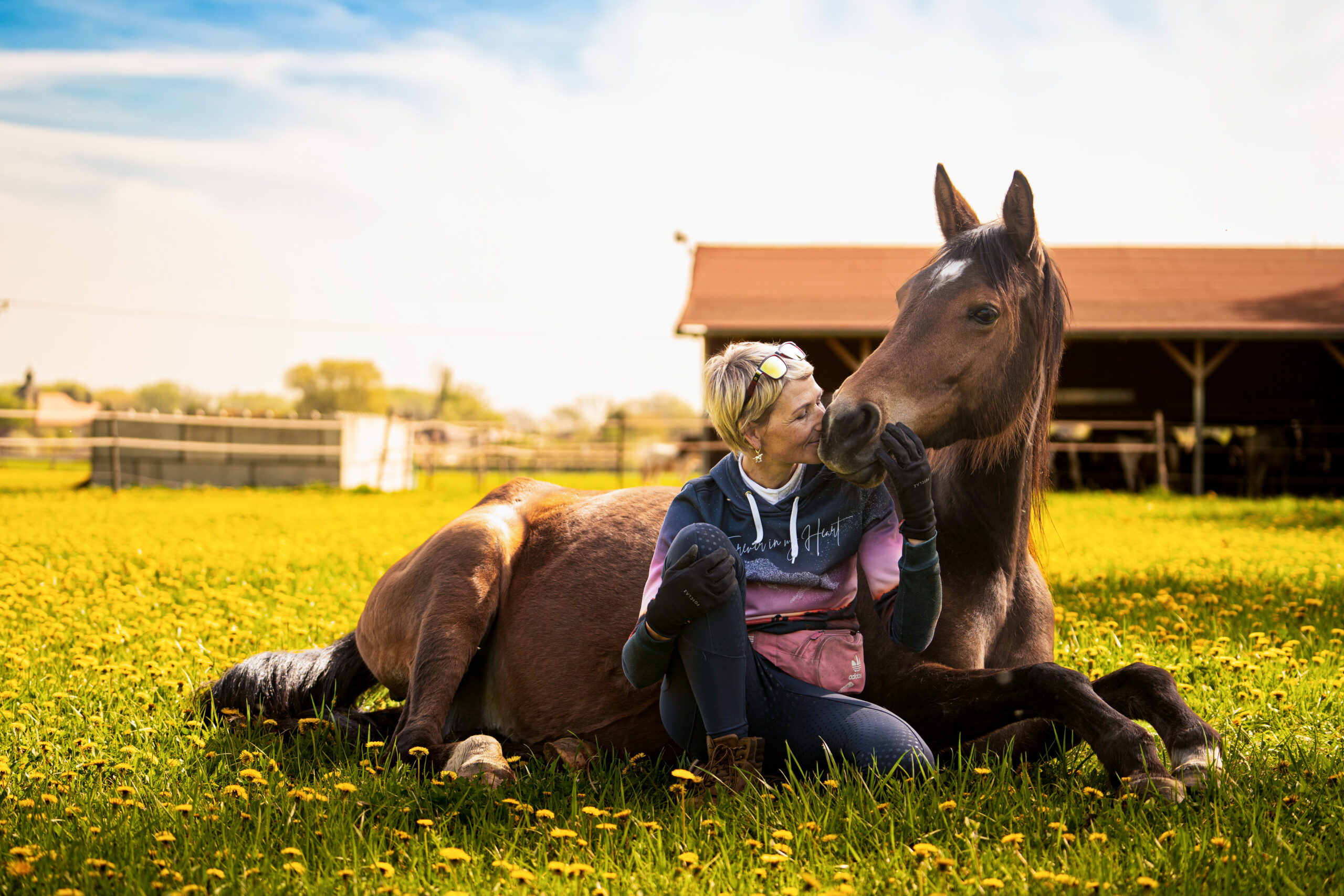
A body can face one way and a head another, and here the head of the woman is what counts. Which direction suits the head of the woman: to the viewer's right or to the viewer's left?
to the viewer's right

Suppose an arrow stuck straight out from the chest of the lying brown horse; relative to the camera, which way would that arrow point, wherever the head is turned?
to the viewer's right

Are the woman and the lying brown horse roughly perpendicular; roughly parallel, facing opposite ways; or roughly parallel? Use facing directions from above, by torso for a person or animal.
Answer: roughly perpendicular

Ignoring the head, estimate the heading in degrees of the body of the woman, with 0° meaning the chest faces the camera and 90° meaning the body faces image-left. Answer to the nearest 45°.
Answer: approximately 0°
